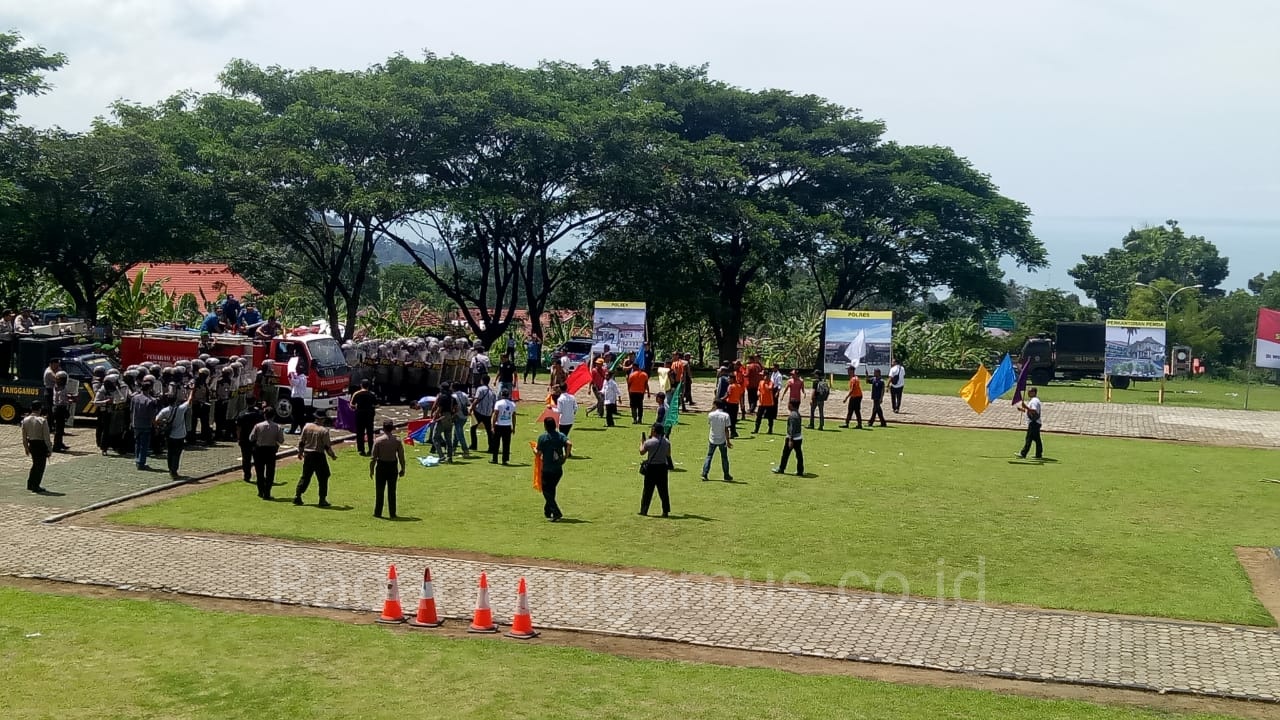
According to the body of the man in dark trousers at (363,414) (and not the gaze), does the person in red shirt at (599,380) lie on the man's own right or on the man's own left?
on the man's own right

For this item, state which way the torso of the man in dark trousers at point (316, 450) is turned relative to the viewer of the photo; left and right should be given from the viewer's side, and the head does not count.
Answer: facing away from the viewer and to the right of the viewer

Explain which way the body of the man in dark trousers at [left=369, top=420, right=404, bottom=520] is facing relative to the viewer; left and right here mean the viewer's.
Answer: facing away from the viewer

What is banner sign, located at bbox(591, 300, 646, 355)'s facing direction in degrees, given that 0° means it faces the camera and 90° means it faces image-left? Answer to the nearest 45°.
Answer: approximately 0°

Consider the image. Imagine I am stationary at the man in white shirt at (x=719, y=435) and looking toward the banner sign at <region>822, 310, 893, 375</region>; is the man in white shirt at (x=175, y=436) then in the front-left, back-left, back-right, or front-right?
back-left

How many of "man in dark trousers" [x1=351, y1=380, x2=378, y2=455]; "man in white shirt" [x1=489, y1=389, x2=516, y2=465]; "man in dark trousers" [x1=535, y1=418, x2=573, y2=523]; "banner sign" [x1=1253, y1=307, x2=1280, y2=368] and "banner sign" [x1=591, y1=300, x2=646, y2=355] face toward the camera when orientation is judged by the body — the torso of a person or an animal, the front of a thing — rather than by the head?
2

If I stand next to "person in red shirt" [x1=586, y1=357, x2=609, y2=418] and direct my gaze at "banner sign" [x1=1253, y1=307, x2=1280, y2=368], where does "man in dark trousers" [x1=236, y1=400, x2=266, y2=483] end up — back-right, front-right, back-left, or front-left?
back-right

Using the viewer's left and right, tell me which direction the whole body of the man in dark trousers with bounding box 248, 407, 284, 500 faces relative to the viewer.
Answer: facing away from the viewer

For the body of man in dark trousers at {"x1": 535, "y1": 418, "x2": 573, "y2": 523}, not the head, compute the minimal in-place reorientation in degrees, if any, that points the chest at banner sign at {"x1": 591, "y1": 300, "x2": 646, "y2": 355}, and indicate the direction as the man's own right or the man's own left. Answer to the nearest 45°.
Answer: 0° — they already face it

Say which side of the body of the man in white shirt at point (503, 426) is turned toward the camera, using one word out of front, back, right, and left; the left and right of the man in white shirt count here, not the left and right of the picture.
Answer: back

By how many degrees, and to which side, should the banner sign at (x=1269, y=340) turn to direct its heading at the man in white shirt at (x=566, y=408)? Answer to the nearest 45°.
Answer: approximately 45° to its right

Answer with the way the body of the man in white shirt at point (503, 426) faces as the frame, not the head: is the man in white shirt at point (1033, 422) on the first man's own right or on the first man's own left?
on the first man's own right

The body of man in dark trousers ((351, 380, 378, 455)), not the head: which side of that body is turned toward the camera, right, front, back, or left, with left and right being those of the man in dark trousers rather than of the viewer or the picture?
back

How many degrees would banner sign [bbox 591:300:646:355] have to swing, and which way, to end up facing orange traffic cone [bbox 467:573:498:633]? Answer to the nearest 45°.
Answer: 0° — it already faces it
